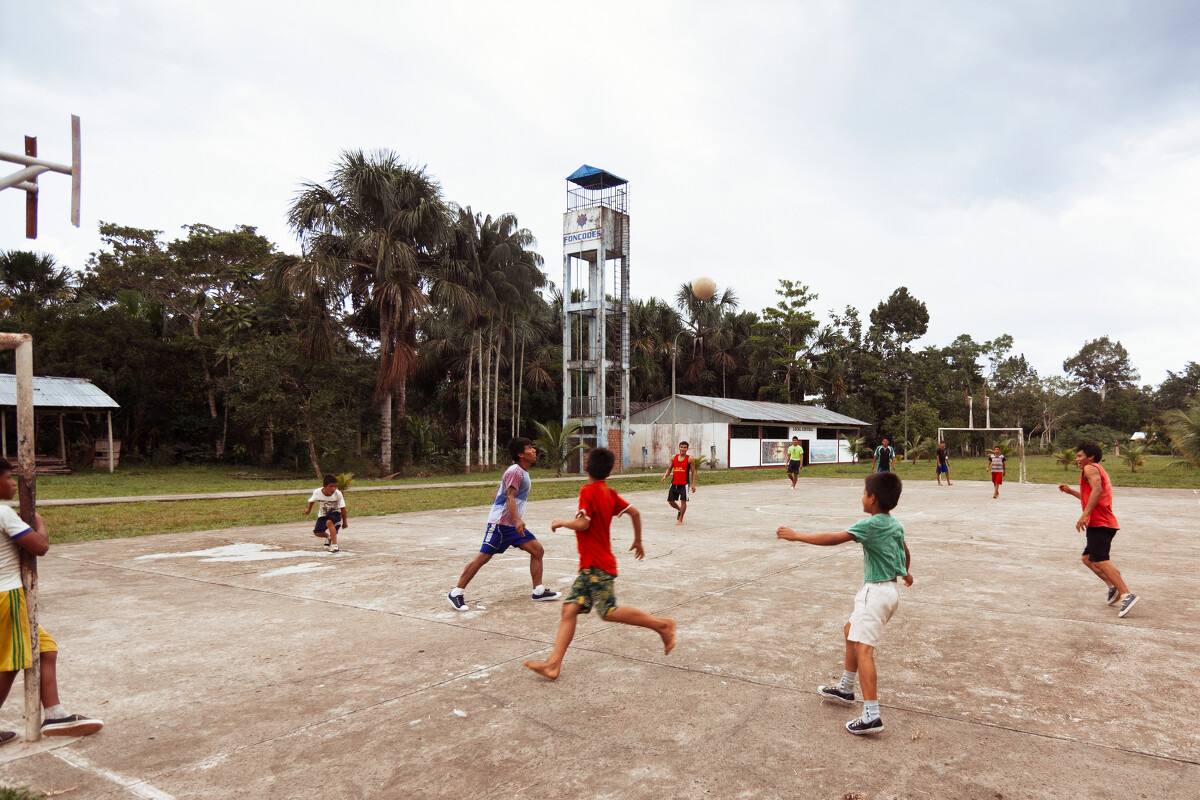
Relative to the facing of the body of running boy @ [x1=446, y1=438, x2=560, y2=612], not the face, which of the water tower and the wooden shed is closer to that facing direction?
the water tower

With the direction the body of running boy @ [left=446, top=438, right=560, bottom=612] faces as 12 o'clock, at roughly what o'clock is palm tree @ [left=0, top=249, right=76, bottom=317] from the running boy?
The palm tree is roughly at 8 o'clock from the running boy.

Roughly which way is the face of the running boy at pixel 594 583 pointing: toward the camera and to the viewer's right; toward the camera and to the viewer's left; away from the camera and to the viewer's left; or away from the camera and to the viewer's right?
away from the camera and to the viewer's left

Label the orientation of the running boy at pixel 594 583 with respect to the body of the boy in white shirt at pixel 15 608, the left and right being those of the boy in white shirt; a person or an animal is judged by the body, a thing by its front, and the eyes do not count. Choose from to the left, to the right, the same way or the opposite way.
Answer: to the left

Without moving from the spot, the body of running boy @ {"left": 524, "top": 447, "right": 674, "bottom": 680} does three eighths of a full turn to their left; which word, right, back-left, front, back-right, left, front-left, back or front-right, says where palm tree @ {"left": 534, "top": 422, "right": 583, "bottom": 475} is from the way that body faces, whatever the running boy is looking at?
back

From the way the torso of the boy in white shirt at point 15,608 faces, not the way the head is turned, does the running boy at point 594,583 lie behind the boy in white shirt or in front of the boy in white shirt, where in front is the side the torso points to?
in front

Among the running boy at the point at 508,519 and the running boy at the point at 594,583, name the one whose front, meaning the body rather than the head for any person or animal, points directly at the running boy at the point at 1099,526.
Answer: the running boy at the point at 508,519

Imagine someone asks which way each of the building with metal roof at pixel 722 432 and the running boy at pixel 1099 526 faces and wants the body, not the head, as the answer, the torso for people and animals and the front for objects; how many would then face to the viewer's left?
1

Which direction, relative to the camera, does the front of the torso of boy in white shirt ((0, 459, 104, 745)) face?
to the viewer's right

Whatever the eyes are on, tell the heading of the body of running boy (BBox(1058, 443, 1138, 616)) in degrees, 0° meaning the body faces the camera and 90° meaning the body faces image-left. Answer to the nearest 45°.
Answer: approximately 90°

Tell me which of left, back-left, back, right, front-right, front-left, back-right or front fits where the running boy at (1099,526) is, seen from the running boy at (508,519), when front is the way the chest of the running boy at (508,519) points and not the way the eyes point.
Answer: front

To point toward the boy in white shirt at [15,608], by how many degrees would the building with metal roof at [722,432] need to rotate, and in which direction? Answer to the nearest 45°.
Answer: approximately 45° to its right

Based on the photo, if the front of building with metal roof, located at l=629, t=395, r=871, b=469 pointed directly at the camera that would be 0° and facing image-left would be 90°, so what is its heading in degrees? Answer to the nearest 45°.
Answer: approximately 315°

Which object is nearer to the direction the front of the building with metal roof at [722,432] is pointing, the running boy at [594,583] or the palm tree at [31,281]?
the running boy
